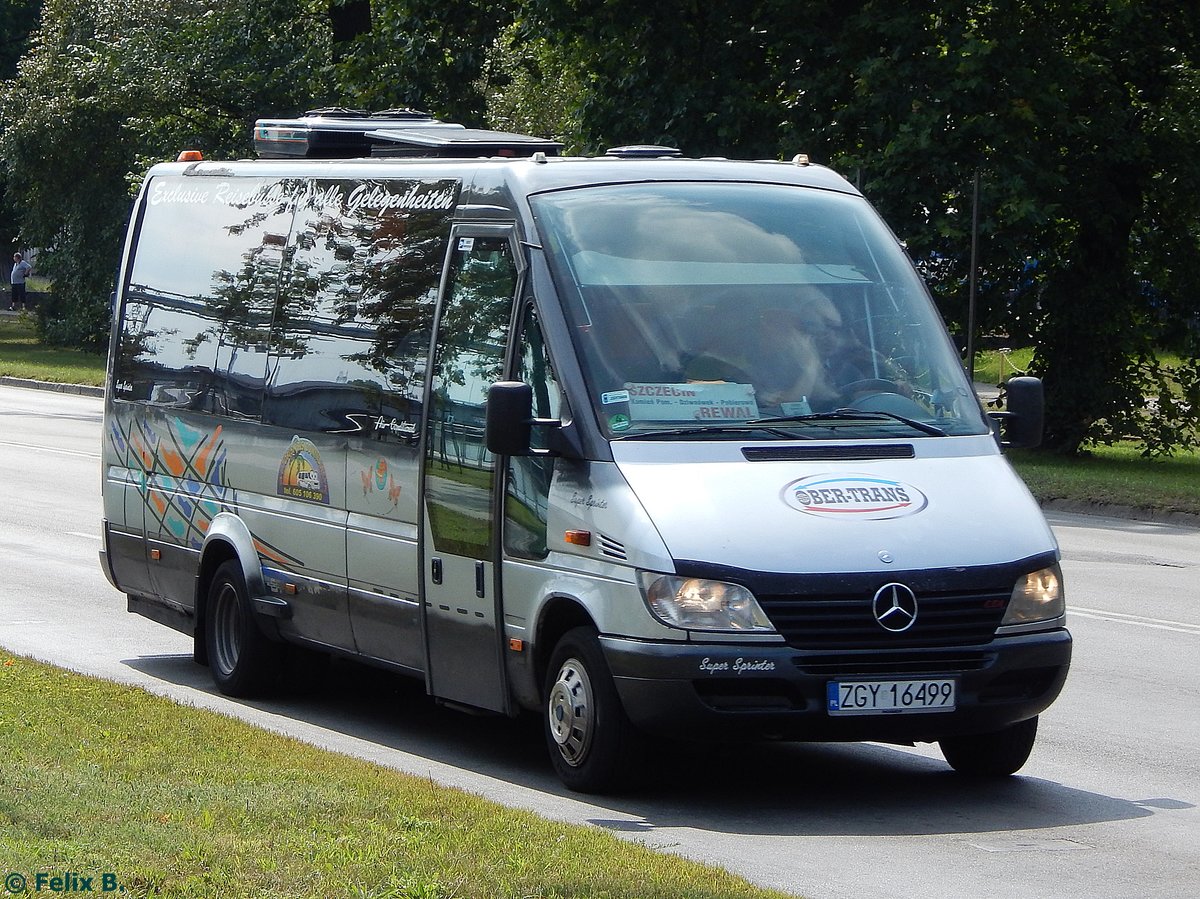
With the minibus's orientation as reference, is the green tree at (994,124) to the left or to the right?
on its left

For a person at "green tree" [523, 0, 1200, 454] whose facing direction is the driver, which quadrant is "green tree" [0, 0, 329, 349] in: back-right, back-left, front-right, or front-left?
back-right

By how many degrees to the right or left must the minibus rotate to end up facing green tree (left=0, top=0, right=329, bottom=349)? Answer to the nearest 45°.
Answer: approximately 135° to its left

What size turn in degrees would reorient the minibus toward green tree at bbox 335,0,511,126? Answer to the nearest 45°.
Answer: approximately 135° to its left

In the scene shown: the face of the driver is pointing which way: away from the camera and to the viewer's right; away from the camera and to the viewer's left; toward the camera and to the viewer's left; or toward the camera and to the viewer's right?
toward the camera and to the viewer's right

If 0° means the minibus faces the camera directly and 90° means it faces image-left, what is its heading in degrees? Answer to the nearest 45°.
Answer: approximately 315°
